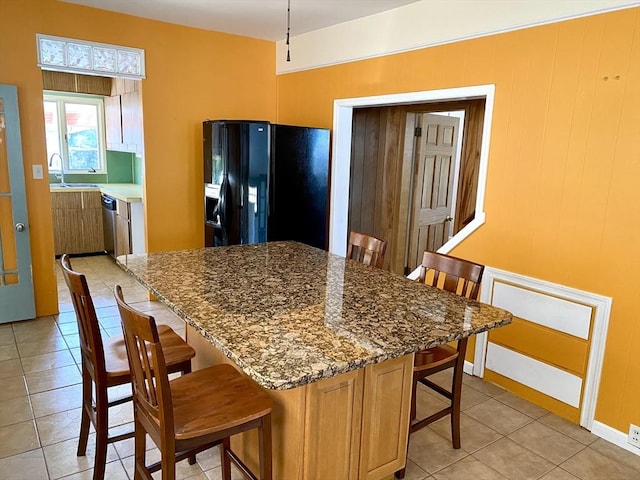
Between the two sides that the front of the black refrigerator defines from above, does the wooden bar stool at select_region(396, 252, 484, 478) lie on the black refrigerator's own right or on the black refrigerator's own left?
on the black refrigerator's own left

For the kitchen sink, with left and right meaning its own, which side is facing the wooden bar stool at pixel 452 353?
front

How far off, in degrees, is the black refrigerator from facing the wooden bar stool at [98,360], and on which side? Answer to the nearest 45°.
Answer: approximately 45° to its left

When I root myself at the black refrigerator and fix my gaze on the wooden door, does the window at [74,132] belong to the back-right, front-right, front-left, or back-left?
back-left

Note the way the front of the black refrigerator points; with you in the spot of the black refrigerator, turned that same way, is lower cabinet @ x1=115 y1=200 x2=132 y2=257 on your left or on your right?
on your right

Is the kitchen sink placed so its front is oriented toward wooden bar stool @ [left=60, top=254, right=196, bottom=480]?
yes

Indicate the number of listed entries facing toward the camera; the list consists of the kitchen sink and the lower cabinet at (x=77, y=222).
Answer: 2

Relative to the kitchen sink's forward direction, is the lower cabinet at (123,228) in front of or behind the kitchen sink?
in front

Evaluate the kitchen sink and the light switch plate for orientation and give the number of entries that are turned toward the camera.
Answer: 2
